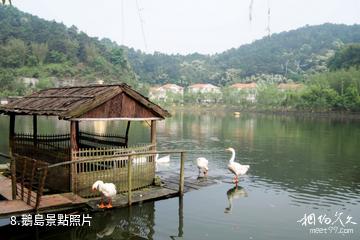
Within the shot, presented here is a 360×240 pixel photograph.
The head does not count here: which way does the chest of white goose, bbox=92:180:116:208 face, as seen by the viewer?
to the viewer's left
